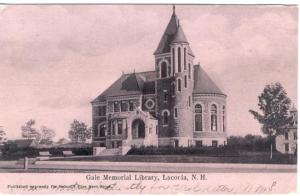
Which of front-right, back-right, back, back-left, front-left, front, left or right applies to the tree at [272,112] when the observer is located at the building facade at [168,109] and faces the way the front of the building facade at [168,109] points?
left

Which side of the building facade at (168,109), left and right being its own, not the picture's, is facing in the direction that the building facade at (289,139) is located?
left
